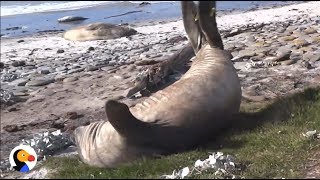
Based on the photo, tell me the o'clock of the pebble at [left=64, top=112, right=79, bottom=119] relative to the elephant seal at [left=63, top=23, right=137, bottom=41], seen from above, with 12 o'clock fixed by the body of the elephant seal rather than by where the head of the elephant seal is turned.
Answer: The pebble is roughly at 9 o'clock from the elephant seal.

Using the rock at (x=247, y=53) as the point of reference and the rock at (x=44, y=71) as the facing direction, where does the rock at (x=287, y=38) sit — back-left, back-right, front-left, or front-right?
back-right

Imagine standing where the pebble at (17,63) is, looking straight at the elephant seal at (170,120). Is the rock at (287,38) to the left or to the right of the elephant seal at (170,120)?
left

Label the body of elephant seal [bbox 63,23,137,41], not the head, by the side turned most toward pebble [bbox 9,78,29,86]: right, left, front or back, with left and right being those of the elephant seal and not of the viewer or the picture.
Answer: left

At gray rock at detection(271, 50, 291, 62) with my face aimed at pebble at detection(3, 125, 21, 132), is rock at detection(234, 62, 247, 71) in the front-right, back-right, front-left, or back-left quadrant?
front-right

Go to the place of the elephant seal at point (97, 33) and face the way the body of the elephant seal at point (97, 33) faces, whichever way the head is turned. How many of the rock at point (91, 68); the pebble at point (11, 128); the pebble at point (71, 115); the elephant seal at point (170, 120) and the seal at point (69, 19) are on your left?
4

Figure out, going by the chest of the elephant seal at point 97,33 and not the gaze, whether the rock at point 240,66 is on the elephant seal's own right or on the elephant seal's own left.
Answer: on the elephant seal's own left

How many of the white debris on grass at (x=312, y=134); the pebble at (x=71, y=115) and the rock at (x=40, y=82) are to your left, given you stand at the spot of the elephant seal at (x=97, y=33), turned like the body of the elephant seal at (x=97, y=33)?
3

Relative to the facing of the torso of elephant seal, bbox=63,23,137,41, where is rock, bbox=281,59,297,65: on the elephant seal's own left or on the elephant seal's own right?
on the elephant seal's own left

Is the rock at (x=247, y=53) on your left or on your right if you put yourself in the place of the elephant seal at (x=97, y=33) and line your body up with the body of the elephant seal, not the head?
on your left

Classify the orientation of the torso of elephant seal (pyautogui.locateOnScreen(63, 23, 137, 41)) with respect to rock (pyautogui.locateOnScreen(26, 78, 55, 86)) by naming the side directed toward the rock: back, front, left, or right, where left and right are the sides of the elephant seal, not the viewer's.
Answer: left

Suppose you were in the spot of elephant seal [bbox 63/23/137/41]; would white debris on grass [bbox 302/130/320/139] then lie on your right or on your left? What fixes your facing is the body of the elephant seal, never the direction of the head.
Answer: on your left

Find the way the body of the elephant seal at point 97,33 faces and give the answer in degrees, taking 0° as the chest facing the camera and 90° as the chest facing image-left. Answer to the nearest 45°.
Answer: approximately 90°

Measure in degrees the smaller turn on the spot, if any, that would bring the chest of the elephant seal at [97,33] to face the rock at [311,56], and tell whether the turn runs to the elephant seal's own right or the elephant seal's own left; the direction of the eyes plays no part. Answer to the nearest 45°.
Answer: approximately 135° to the elephant seal's own left

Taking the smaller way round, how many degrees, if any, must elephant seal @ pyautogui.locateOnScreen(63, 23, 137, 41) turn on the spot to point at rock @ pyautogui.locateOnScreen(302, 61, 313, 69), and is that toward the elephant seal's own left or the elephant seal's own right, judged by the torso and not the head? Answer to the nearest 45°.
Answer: approximately 135° to the elephant seal's own left

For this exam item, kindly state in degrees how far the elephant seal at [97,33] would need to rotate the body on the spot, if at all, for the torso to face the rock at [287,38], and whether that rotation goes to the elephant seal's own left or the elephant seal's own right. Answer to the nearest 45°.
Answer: approximately 135° to the elephant seal's own left

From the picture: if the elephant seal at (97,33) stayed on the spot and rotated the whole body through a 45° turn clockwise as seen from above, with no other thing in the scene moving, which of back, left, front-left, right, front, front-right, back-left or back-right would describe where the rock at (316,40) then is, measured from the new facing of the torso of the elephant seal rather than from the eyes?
back
